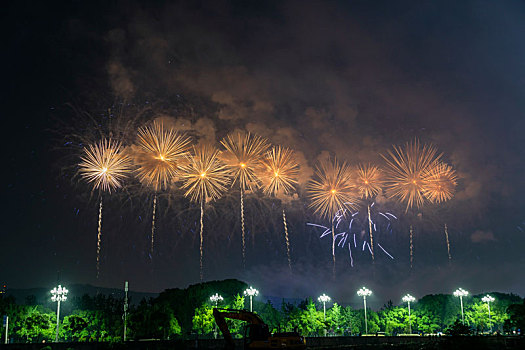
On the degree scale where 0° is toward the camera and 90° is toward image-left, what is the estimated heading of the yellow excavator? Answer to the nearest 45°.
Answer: approximately 90°
